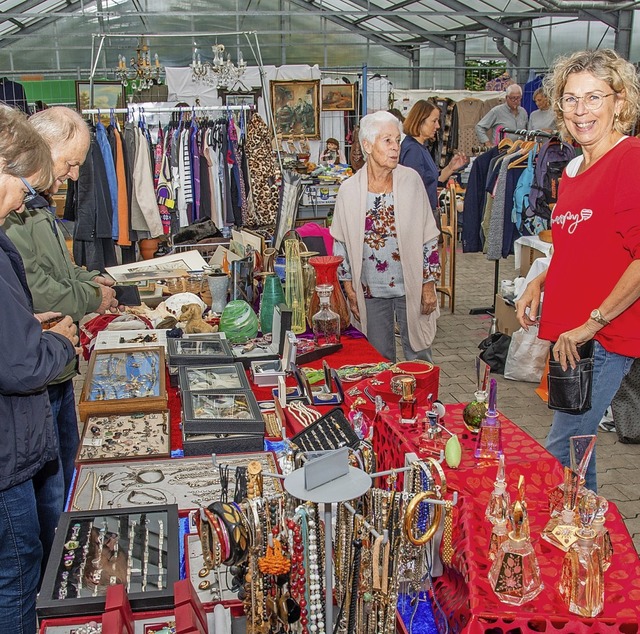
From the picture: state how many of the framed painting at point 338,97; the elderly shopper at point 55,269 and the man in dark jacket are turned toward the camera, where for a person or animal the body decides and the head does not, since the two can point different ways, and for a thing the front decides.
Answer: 1

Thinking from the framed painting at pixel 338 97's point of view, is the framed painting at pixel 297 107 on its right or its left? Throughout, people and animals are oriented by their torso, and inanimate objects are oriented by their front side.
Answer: on its right

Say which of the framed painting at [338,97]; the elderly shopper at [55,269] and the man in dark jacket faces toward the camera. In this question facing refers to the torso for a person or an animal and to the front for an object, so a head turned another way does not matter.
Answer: the framed painting

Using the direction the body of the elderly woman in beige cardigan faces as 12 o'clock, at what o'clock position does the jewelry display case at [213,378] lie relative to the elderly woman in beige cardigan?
The jewelry display case is roughly at 1 o'clock from the elderly woman in beige cardigan.

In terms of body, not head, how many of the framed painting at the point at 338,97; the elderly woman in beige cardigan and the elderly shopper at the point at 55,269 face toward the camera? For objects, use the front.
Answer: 2

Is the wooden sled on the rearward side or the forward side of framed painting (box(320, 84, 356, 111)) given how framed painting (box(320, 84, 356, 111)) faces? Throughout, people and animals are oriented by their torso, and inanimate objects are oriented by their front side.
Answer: on the forward side

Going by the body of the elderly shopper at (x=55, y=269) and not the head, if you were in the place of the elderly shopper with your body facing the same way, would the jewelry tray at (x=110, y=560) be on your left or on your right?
on your right

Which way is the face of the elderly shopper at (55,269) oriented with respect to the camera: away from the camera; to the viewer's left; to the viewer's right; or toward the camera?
to the viewer's right

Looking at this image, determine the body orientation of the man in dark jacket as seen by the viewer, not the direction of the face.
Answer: to the viewer's right

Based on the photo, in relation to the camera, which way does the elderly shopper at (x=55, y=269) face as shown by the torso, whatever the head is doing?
to the viewer's right

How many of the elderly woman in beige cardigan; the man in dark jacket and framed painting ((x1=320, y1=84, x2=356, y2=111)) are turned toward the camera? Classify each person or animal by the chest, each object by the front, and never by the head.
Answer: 2

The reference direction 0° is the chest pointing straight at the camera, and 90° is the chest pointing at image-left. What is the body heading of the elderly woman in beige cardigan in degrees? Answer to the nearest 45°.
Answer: approximately 0°

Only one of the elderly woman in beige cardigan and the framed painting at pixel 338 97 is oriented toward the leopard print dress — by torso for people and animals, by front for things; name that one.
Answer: the framed painting
